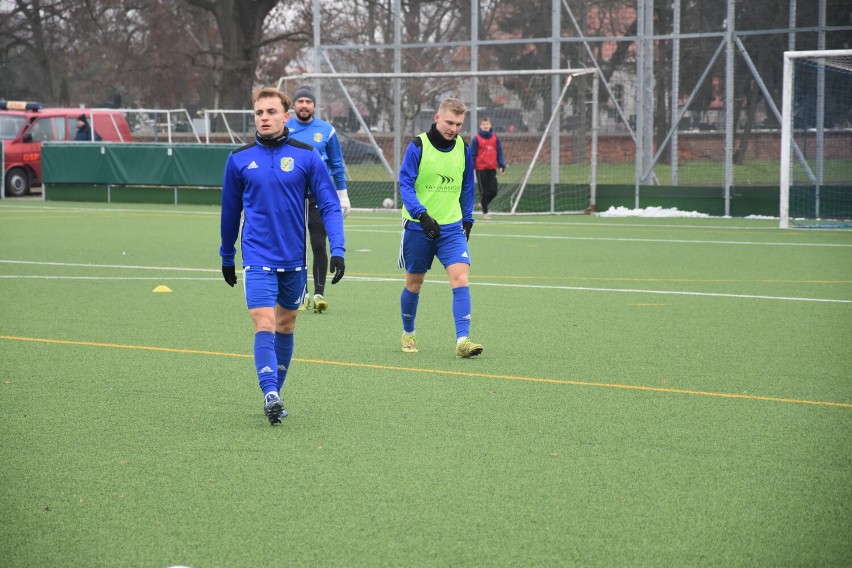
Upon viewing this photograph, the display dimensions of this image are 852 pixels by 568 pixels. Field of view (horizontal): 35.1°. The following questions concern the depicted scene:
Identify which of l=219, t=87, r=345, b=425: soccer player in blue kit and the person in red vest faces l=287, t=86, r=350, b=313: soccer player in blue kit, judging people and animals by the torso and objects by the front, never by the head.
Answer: the person in red vest

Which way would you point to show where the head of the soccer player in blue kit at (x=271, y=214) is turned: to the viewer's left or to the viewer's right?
to the viewer's left

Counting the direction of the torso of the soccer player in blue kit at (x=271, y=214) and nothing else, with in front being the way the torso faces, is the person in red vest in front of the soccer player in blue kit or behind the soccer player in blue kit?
behind

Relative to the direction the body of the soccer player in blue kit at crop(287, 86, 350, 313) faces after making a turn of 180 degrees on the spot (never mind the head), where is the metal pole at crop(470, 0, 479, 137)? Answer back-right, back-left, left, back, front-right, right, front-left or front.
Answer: front

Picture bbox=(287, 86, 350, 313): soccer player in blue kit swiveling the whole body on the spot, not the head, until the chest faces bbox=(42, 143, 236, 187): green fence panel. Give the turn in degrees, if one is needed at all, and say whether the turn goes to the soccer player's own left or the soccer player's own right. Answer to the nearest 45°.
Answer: approximately 180°

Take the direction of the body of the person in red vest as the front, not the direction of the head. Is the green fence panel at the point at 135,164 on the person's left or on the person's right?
on the person's right

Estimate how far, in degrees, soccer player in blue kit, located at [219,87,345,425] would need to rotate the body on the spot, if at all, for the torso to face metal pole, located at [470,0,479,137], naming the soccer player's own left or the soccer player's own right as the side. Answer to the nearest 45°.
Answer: approximately 180°

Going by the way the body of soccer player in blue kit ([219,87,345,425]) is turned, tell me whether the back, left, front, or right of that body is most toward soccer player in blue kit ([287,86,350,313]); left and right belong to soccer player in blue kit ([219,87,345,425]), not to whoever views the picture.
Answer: back

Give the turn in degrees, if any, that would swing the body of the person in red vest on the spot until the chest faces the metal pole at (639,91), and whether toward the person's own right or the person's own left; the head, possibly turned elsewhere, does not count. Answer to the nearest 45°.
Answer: approximately 135° to the person's own left

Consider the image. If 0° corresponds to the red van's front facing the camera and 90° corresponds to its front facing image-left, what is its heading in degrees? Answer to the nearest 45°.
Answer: approximately 45°

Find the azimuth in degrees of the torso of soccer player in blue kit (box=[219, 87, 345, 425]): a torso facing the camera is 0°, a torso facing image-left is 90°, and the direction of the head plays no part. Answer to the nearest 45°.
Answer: approximately 0°
